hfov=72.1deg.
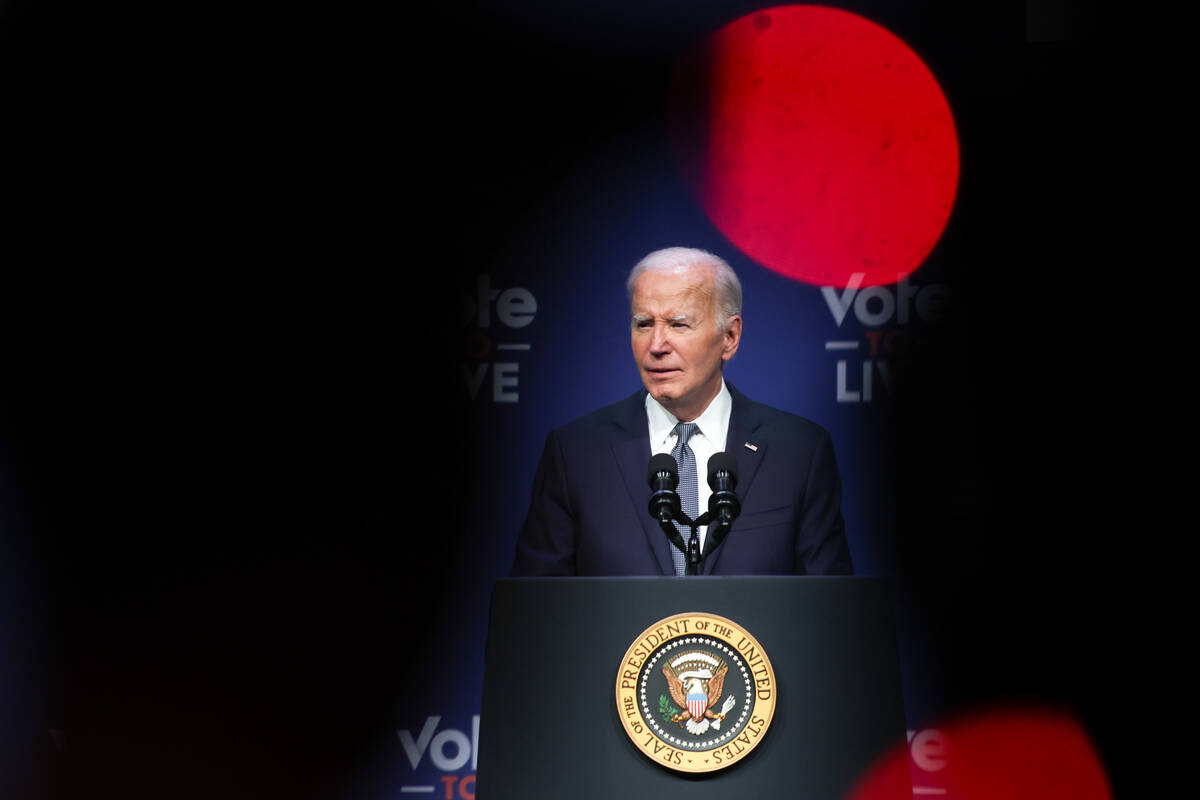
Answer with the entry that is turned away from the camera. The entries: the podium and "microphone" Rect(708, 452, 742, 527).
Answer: the microphone

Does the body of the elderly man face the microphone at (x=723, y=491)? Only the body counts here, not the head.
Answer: yes

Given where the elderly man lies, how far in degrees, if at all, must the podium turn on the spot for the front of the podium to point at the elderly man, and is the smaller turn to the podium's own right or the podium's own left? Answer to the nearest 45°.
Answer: approximately 180°

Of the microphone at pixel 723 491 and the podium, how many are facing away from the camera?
1

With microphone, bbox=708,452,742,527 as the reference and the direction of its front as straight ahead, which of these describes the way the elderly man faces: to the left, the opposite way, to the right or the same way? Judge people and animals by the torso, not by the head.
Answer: the opposite way

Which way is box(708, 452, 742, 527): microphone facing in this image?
away from the camera

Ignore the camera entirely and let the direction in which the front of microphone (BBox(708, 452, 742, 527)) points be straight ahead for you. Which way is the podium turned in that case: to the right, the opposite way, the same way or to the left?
the opposite way

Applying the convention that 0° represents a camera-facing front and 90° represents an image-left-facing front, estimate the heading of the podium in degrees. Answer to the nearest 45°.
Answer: approximately 0°

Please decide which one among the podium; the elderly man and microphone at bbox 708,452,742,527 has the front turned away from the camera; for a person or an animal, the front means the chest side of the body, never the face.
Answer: the microphone

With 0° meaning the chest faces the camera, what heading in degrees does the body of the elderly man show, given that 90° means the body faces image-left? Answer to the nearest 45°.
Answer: approximately 0°

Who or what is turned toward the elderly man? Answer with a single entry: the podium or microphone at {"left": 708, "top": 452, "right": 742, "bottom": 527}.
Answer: the microphone
